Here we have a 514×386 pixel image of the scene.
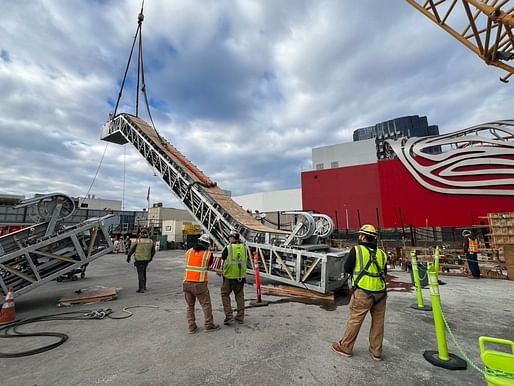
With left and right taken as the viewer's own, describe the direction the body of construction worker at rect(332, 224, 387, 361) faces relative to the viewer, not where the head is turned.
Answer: facing away from the viewer and to the left of the viewer

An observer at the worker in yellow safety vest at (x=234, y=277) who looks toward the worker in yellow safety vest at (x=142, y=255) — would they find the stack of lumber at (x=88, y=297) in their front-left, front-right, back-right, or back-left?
front-left

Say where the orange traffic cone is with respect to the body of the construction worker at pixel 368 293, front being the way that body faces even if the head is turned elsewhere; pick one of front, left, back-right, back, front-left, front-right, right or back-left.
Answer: front-left

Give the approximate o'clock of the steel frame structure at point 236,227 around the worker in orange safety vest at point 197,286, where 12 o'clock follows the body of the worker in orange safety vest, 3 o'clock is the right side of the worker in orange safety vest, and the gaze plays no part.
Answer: The steel frame structure is roughly at 11 o'clock from the worker in orange safety vest.

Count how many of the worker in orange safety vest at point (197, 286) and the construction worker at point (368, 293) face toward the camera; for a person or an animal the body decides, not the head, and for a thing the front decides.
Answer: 0

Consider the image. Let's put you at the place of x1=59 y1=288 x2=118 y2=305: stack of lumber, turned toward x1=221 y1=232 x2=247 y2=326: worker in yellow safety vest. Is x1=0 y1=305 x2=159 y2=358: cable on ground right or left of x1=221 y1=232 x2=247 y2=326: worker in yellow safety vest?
right

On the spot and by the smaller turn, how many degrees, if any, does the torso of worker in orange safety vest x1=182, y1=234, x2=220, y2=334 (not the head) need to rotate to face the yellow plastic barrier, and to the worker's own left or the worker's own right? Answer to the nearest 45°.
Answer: approximately 90° to the worker's own right

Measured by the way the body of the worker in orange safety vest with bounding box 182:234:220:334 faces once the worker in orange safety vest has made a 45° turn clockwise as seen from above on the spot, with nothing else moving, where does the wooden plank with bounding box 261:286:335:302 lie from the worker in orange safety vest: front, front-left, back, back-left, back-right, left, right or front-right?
front-left

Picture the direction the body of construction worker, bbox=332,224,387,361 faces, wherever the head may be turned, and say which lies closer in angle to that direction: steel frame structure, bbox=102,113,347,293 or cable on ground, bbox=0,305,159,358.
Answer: the steel frame structure

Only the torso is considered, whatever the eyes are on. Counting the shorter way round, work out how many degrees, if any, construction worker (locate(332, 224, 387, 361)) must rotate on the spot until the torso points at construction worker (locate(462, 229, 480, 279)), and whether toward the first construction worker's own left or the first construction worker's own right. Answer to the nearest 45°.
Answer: approximately 90° to the first construction worker's own right

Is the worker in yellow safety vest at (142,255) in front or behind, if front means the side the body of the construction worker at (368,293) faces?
in front

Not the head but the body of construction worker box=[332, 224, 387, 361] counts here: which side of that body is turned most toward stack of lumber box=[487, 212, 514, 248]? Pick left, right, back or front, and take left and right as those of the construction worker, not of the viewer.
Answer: right

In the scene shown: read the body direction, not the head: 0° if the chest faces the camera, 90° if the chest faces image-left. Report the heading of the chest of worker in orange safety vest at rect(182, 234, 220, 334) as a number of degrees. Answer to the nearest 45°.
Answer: approximately 225°

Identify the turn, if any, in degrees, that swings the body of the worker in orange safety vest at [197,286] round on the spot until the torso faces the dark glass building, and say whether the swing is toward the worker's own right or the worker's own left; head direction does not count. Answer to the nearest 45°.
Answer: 0° — they already face it

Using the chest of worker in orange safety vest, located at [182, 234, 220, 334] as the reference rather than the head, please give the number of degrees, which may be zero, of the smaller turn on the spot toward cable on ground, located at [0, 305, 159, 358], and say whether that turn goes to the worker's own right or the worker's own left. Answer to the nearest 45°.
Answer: approximately 135° to the worker's own left

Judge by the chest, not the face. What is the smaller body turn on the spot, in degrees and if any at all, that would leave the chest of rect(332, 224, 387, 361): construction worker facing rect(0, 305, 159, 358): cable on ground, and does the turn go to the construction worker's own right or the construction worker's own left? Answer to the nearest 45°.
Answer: approximately 45° to the construction worker's own left

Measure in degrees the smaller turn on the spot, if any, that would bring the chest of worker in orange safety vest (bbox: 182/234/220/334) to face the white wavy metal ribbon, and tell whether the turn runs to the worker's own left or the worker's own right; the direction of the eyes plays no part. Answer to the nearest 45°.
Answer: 0° — they already face it

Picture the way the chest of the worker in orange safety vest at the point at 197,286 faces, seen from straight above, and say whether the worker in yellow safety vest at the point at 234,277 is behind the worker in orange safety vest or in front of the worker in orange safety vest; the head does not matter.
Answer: in front
